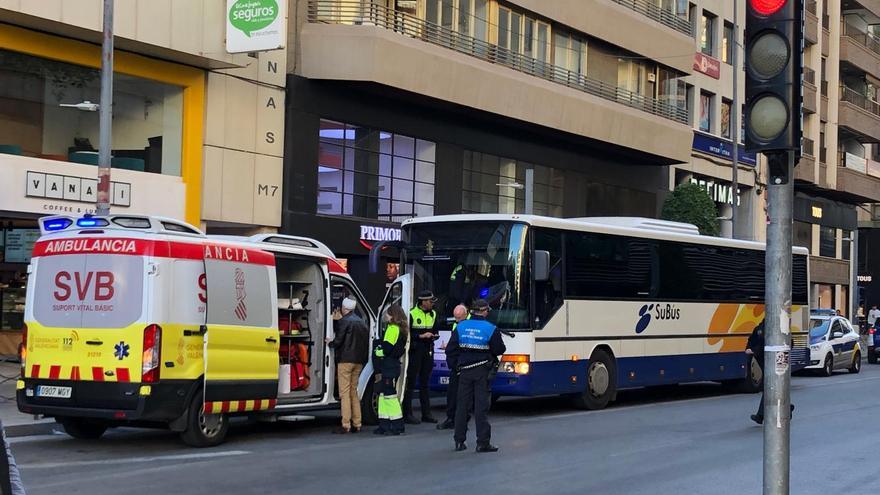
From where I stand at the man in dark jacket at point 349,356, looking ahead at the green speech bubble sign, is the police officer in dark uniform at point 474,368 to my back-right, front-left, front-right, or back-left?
back-right

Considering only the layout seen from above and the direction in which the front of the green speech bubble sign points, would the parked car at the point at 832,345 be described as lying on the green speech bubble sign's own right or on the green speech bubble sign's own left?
on the green speech bubble sign's own left

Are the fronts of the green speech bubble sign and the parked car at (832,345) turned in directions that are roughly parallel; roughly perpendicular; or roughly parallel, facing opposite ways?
roughly perpendicular

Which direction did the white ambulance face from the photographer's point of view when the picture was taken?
facing away from the viewer and to the right of the viewer

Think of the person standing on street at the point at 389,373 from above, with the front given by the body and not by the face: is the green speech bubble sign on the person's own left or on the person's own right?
on the person's own right
